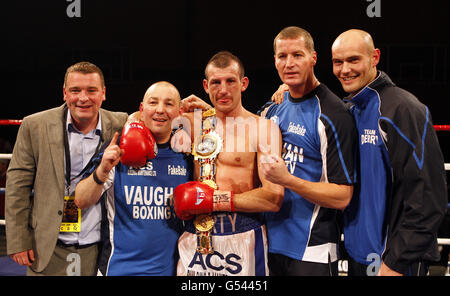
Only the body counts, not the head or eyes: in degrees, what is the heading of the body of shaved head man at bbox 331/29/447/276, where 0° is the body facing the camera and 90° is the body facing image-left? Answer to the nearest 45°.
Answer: approximately 45°
